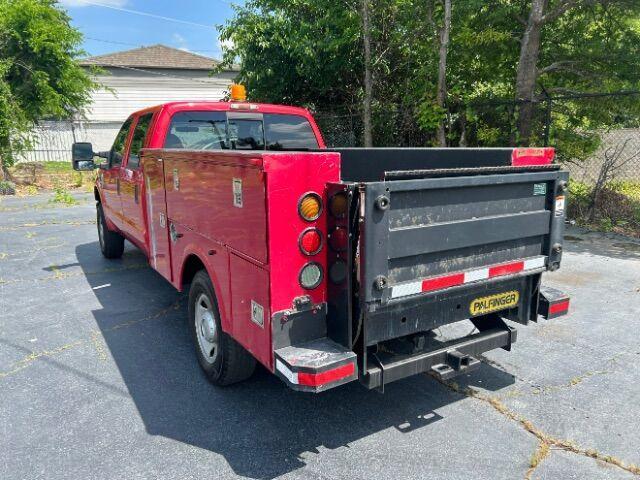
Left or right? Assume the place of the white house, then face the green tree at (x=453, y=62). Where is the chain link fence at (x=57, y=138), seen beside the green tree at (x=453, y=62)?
right

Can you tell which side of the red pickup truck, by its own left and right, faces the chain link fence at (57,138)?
front

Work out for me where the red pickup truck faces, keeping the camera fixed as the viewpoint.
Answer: facing away from the viewer and to the left of the viewer

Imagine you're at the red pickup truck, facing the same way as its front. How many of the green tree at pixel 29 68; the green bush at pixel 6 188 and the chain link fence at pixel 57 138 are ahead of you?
3

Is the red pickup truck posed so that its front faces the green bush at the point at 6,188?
yes

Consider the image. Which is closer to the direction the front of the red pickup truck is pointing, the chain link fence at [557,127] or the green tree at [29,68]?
the green tree

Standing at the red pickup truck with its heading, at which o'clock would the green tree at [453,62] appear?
The green tree is roughly at 2 o'clock from the red pickup truck.

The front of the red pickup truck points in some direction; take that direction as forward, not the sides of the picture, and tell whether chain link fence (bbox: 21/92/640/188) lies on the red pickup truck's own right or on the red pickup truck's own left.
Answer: on the red pickup truck's own right

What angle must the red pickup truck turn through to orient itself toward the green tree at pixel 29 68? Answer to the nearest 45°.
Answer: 0° — it already faces it

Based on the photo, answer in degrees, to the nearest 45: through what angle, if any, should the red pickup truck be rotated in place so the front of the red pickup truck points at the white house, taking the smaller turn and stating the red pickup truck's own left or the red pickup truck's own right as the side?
approximately 45° to the red pickup truck's own right
